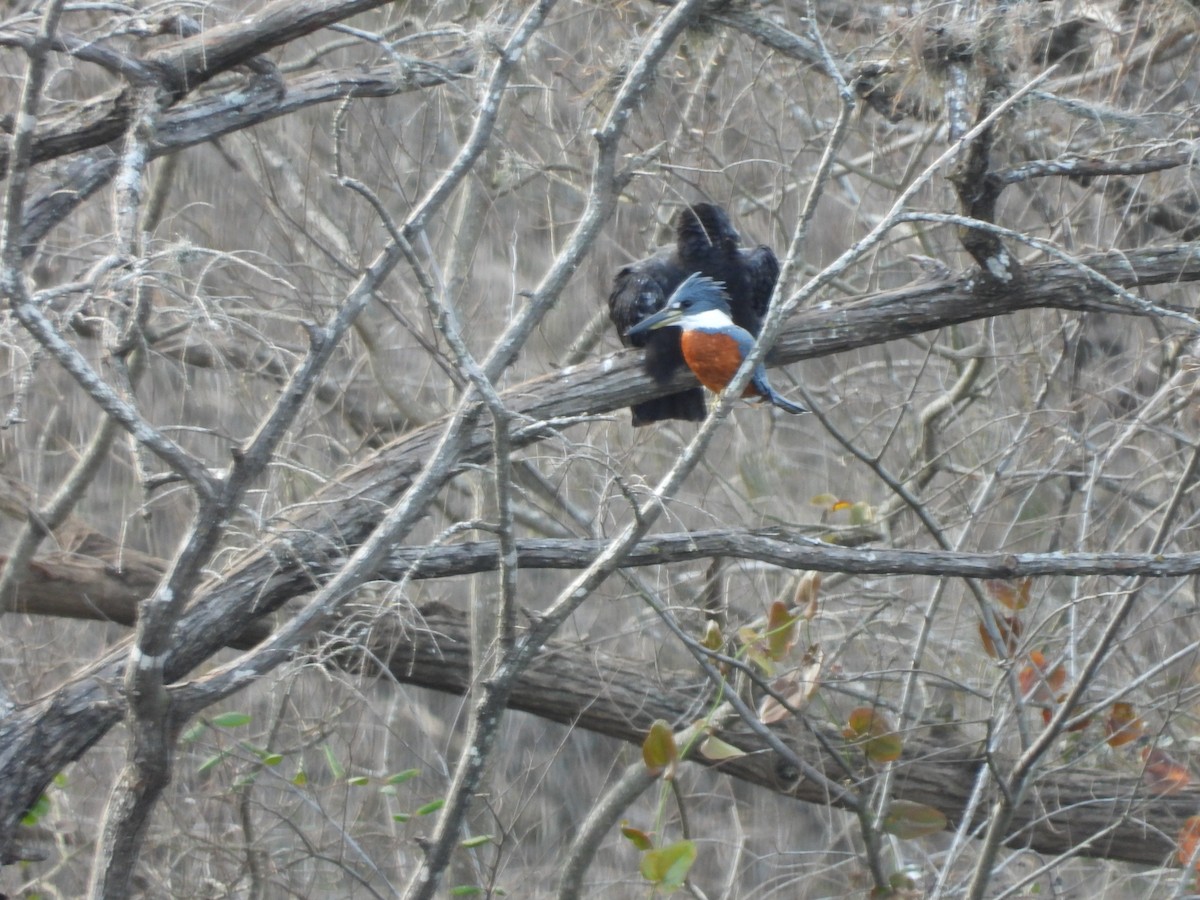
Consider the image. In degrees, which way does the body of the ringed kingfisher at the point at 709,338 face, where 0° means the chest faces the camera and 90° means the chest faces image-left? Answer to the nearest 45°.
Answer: approximately 45°

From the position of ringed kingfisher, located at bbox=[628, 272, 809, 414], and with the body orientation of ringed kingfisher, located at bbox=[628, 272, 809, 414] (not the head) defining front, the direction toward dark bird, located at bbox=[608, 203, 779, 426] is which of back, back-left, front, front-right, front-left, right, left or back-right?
back-right
